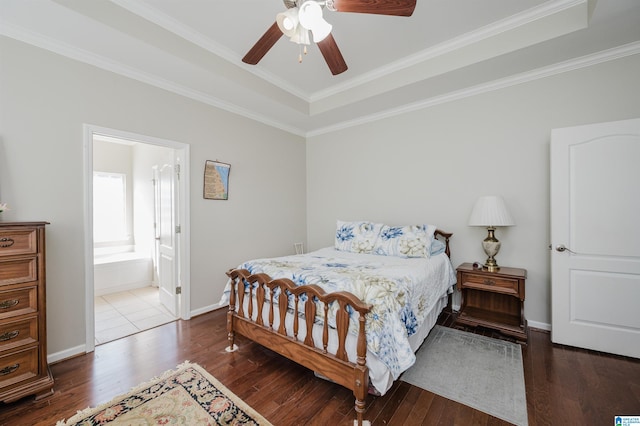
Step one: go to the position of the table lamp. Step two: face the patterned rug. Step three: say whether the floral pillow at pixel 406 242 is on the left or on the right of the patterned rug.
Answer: right

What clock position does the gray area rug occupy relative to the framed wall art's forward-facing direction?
The gray area rug is roughly at 12 o'clock from the framed wall art.

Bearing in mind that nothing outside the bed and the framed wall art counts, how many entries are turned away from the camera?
0

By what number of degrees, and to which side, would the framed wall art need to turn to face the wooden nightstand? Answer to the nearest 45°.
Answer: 0° — it already faces it

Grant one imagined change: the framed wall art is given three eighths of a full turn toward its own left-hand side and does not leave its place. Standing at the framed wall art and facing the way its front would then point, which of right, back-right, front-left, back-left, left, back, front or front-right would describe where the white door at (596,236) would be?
back-right

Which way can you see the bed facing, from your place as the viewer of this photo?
facing the viewer and to the left of the viewer

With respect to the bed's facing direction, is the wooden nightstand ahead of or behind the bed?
behind

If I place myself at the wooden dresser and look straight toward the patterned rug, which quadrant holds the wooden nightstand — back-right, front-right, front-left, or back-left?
front-left

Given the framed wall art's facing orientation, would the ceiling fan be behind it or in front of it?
in front

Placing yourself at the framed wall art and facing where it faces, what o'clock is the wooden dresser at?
The wooden dresser is roughly at 3 o'clock from the framed wall art.

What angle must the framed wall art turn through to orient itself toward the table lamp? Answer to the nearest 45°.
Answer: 0° — it already faces it
